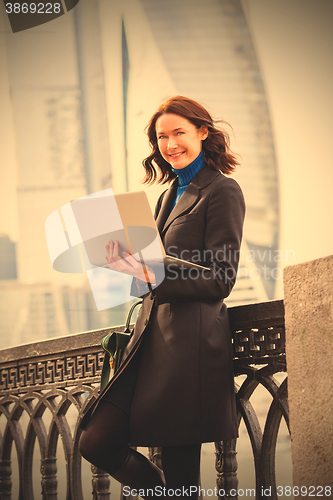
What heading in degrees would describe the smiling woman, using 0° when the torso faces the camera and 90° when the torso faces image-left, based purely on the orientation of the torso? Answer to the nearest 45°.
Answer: approximately 45°
